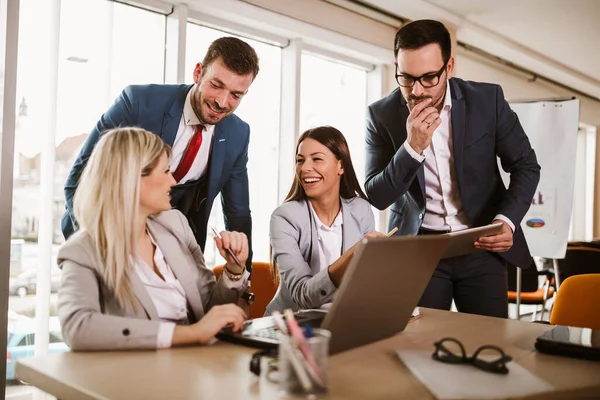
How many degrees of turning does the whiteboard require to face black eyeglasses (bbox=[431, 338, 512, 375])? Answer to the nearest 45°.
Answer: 0° — it already faces it

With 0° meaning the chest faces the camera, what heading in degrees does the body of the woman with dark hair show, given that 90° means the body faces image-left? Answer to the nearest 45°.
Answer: approximately 0°

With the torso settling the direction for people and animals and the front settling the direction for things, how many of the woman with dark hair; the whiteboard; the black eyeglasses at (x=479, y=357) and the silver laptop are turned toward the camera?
3

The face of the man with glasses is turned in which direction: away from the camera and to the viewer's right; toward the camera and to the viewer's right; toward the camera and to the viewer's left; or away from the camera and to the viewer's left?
toward the camera and to the viewer's left

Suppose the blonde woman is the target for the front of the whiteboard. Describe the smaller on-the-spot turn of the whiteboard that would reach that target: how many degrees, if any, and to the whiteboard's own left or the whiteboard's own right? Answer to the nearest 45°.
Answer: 0° — it already faces them

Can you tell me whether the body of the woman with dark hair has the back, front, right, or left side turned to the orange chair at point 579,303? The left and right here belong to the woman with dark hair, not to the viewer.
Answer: left

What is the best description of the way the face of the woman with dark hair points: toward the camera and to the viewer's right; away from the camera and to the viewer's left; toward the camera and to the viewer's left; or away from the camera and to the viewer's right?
toward the camera and to the viewer's left

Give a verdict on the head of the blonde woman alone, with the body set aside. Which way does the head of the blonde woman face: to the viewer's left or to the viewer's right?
to the viewer's right

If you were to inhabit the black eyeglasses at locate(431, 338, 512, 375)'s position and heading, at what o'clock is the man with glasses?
The man with glasses is roughly at 6 o'clock from the black eyeglasses.

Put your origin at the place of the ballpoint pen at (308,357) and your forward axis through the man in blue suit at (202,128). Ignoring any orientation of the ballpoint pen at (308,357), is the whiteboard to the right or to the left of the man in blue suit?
right
